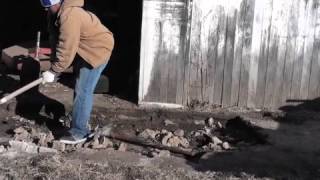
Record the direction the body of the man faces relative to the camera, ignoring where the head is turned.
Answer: to the viewer's left

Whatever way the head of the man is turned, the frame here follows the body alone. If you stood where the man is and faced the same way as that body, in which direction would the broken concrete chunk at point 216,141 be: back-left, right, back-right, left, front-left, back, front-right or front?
back

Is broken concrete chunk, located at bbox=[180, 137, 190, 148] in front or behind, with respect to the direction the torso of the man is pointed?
behind
